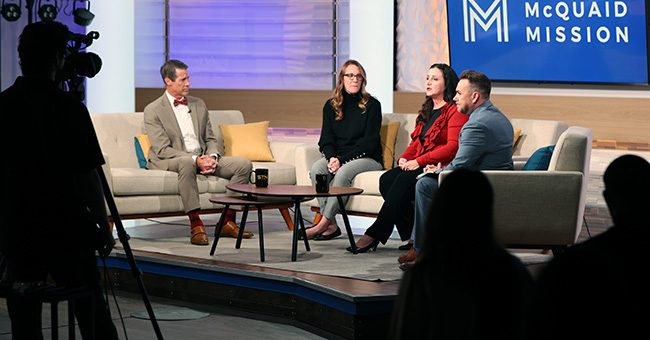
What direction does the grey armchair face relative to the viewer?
to the viewer's left

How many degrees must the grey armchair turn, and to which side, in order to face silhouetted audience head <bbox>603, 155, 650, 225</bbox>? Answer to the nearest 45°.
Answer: approximately 90° to its left

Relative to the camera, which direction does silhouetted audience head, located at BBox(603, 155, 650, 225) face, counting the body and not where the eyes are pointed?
away from the camera

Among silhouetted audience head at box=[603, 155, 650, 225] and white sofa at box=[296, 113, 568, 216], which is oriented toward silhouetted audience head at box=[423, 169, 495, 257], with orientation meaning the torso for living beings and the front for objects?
the white sofa

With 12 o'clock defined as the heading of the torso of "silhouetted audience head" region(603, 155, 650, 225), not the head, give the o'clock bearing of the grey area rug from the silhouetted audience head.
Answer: The grey area rug is roughly at 11 o'clock from the silhouetted audience head.

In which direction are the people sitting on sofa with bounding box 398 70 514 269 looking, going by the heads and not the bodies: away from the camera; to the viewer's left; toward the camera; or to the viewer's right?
to the viewer's left

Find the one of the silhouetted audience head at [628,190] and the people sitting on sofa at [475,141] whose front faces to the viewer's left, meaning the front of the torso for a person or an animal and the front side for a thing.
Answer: the people sitting on sofa

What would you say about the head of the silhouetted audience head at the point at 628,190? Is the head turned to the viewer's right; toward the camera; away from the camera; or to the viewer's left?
away from the camera

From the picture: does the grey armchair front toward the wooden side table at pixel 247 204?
yes

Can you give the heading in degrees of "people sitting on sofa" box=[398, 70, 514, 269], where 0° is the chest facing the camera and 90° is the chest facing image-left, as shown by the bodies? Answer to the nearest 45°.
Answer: approximately 90°

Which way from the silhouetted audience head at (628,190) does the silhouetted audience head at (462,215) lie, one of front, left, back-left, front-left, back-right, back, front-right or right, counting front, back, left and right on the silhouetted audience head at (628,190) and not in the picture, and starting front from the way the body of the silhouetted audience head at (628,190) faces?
back-left
